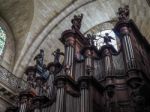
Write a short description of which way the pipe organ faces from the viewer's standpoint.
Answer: facing the viewer and to the left of the viewer
